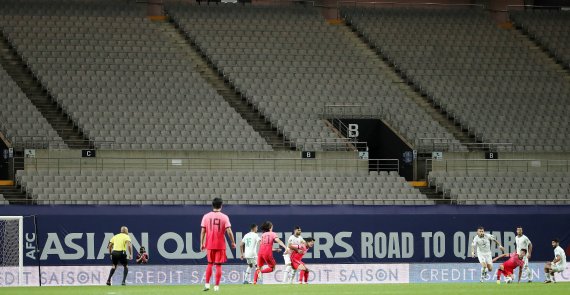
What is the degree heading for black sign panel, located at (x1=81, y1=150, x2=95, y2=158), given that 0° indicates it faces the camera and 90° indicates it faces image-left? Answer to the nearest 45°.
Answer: approximately 0°

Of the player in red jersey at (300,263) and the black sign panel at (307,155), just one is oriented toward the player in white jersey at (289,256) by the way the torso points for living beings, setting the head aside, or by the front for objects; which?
the black sign panel

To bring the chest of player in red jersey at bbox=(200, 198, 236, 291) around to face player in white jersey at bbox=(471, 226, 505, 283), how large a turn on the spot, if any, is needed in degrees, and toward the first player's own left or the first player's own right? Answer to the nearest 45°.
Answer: approximately 45° to the first player's own right

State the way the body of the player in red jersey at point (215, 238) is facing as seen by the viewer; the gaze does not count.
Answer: away from the camera

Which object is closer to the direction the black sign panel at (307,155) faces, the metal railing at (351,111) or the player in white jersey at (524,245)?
the player in white jersey

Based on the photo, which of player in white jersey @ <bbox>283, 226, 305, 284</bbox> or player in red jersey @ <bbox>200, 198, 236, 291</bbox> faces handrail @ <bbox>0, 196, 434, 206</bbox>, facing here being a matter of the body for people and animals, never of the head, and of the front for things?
the player in red jersey

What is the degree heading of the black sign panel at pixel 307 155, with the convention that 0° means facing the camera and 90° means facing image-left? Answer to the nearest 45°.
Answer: approximately 0°
